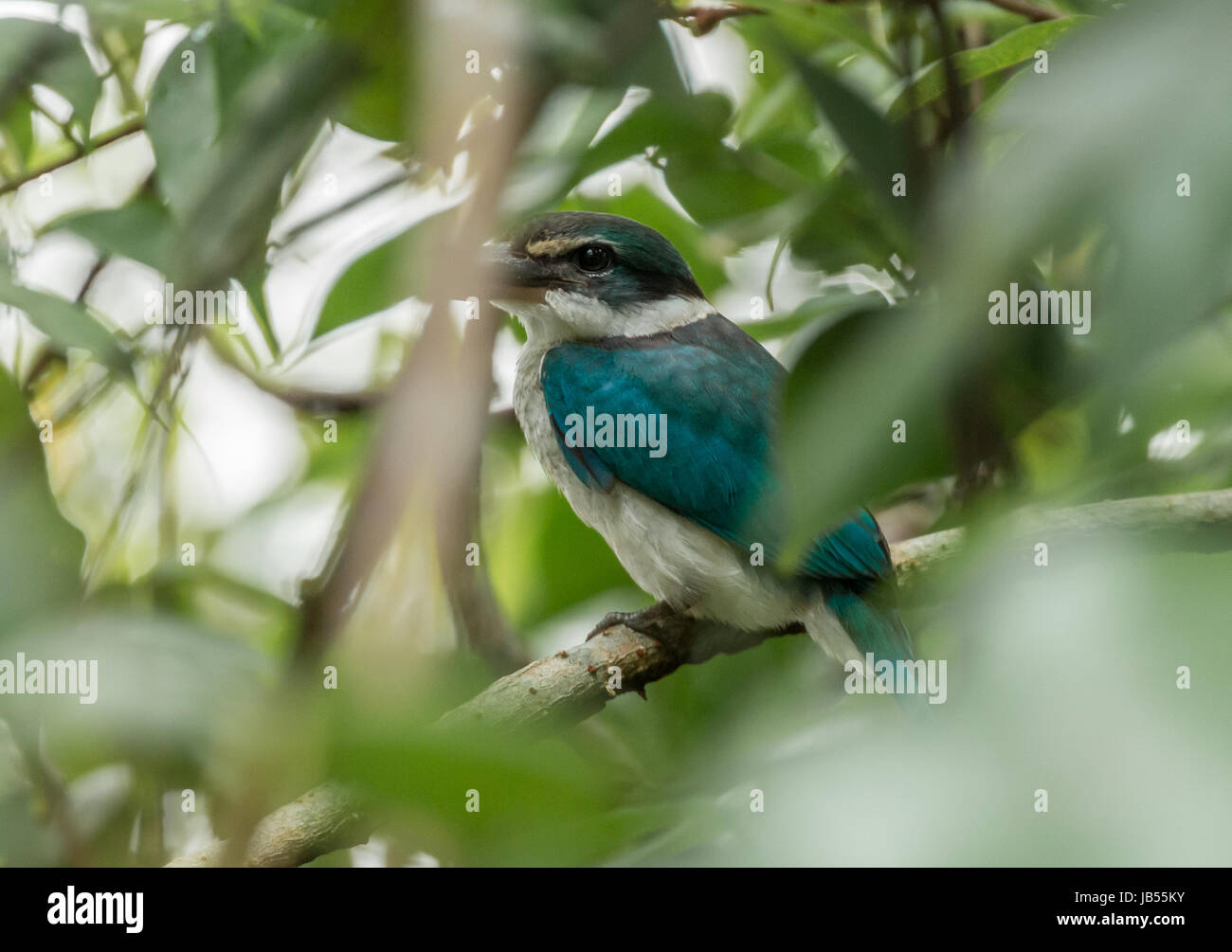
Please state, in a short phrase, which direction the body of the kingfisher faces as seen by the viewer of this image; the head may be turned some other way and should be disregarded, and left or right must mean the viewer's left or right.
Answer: facing to the left of the viewer

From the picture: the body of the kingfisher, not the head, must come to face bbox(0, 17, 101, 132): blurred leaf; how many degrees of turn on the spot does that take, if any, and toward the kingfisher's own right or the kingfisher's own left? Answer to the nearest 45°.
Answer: approximately 45° to the kingfisher's own left
